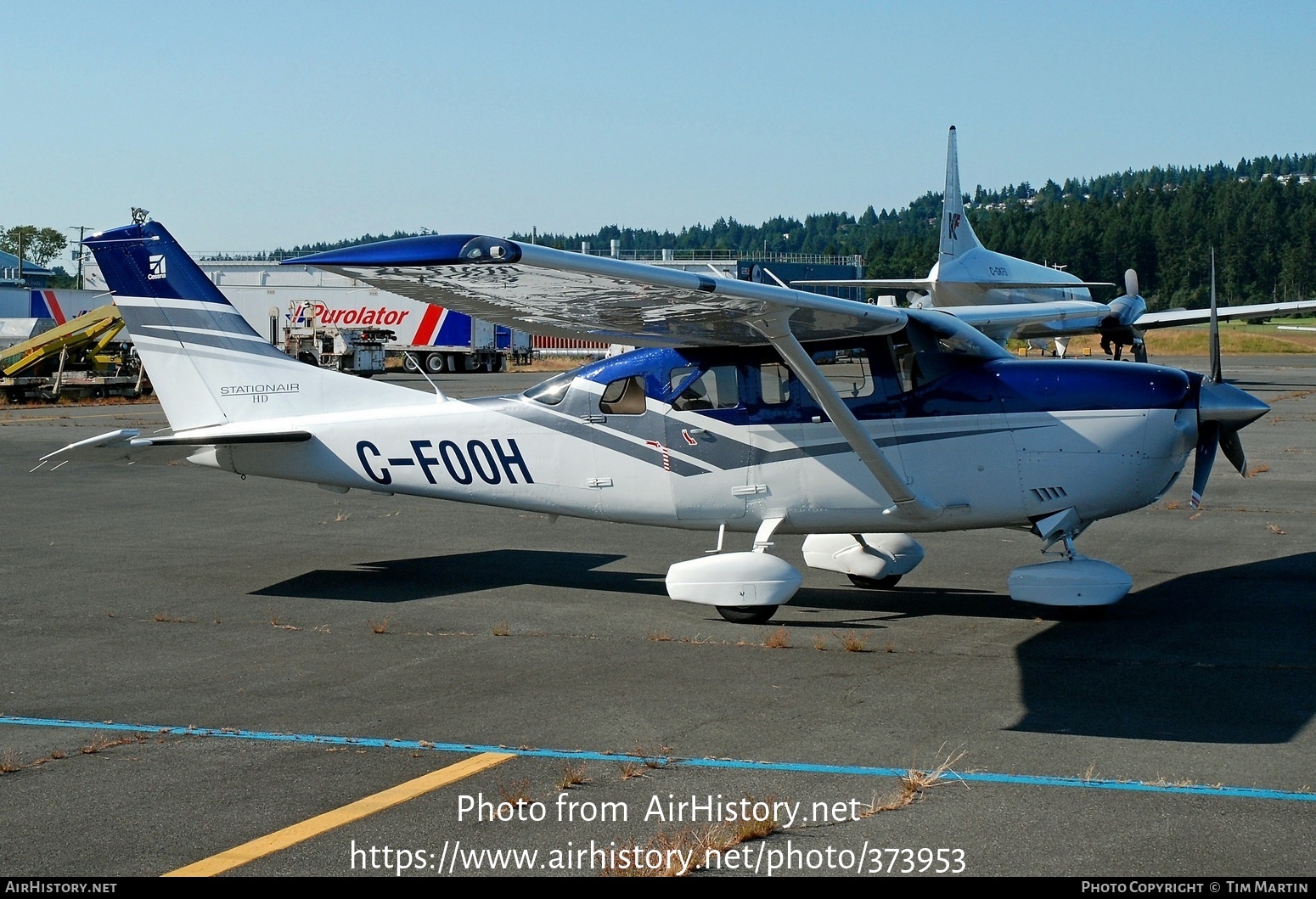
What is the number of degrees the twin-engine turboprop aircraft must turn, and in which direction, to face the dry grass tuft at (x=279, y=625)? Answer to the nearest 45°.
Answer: approximately 135° to its right

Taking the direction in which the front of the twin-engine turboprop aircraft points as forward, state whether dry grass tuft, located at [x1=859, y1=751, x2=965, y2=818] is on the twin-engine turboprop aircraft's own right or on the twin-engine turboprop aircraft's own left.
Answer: on the twin-engine turboprop aircraft's own right
